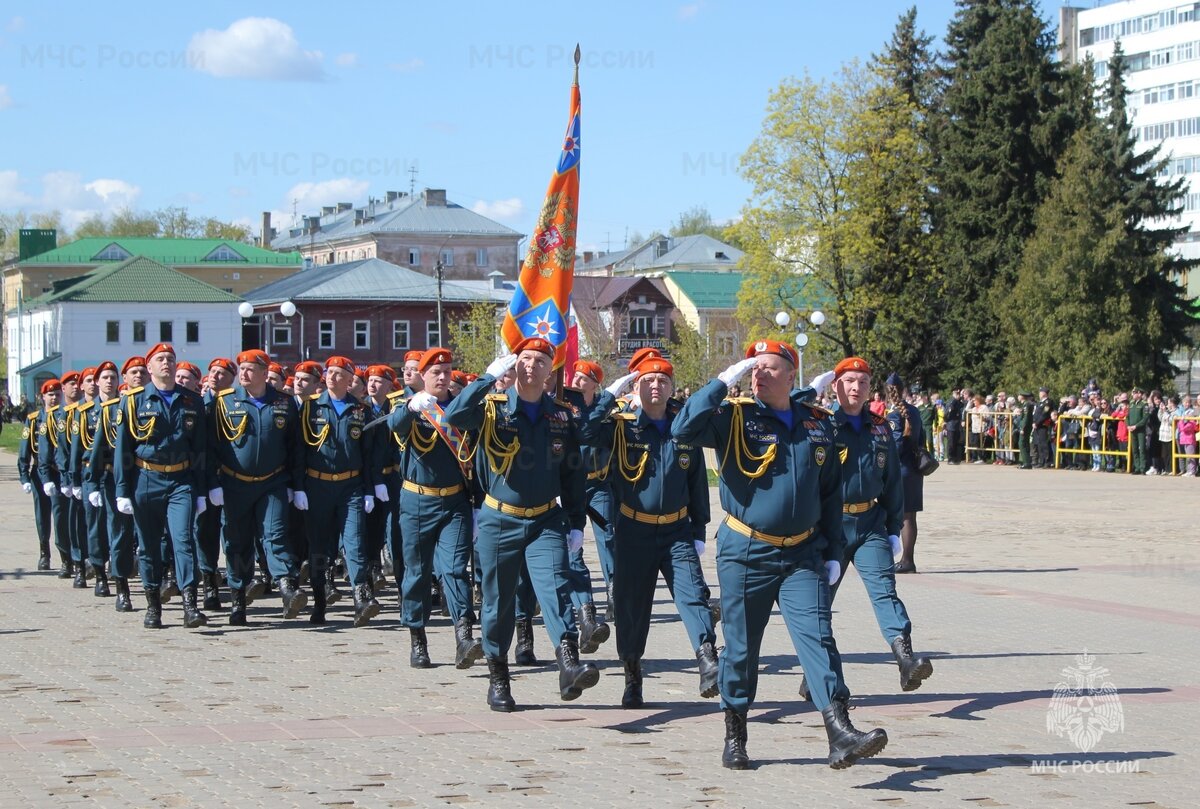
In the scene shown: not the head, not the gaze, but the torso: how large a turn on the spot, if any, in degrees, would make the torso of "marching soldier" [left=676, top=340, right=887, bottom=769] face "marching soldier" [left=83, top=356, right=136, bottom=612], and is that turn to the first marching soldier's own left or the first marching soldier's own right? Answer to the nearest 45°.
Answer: approximately 180°

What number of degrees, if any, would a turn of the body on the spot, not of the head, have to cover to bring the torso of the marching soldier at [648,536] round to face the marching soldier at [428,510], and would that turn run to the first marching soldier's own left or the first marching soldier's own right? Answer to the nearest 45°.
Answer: approximately 180°

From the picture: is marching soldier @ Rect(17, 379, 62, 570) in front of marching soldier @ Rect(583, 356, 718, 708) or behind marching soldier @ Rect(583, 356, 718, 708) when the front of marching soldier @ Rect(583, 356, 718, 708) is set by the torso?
behind

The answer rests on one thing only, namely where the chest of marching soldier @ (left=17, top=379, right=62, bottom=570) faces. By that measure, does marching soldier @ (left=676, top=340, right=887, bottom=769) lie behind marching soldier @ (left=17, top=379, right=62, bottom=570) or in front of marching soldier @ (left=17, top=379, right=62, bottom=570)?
in front

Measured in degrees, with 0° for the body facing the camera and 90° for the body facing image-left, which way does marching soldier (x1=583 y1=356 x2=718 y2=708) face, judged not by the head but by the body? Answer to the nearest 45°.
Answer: approximately 315°

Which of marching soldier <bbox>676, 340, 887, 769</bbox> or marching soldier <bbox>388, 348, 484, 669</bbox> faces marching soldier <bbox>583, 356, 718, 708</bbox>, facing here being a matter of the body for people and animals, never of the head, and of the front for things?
marching soldier <bbox>388, 348, 484, 669</bbox>

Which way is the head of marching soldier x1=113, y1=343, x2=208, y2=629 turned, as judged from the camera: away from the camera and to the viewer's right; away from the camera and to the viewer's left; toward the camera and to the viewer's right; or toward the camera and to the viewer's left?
toward the camera and to the viewer's right

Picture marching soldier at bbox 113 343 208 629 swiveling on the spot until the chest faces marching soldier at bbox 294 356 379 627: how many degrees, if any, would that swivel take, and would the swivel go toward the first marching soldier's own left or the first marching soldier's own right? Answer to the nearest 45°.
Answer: approximately 90° to the first marching soldier's own left

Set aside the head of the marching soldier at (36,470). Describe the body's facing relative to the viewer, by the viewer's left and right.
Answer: facing the viewer and to the right of the viewer
